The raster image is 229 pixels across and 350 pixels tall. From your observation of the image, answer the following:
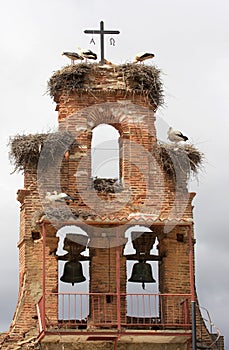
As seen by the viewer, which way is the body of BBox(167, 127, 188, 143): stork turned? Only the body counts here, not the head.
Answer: to the viewer's left

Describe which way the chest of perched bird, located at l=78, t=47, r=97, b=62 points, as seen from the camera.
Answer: to the viewer's left

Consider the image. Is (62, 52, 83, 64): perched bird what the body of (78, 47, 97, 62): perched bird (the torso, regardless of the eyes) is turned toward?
yes

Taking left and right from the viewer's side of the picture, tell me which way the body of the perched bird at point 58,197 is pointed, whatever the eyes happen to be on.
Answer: facing to the left of the viewer
